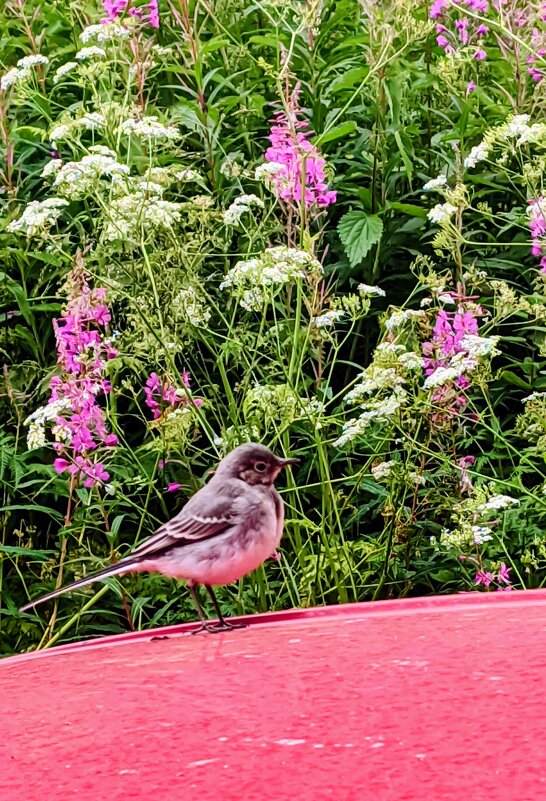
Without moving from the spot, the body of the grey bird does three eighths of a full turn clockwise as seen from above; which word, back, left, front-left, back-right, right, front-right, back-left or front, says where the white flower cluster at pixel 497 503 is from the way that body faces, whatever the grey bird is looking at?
back

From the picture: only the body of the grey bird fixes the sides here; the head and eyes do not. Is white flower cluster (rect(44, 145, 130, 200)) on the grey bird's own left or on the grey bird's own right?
on the grey bird's own left

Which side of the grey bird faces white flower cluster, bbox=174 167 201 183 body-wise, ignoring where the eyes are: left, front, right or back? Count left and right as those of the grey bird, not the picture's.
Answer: left

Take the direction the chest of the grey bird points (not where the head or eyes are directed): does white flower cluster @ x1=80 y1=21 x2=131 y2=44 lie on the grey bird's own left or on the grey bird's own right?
on the grey bird's own left

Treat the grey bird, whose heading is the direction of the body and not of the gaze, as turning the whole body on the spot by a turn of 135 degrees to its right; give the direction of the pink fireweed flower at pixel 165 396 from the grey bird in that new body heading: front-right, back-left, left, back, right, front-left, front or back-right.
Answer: back-right

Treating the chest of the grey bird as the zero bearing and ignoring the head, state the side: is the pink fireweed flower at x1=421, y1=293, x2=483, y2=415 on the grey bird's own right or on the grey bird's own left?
on the grey bird's own left

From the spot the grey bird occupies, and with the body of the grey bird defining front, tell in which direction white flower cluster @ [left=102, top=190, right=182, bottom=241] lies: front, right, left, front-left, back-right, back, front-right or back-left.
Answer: left

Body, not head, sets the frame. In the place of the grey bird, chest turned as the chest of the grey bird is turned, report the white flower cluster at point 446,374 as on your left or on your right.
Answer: on your left

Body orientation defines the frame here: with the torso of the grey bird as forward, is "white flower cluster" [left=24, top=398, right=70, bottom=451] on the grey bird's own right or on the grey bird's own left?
on the grey bird's own left

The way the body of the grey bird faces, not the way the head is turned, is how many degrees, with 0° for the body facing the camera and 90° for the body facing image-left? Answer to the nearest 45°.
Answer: approximately 270°

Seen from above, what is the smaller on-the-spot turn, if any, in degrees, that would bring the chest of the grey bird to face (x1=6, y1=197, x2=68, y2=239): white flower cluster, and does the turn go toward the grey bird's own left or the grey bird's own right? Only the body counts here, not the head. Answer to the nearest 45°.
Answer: approximately 90° to the grey bird's own left

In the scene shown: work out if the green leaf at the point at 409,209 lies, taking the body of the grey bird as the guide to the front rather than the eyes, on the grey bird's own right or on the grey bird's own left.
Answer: on the grey bird's own left
